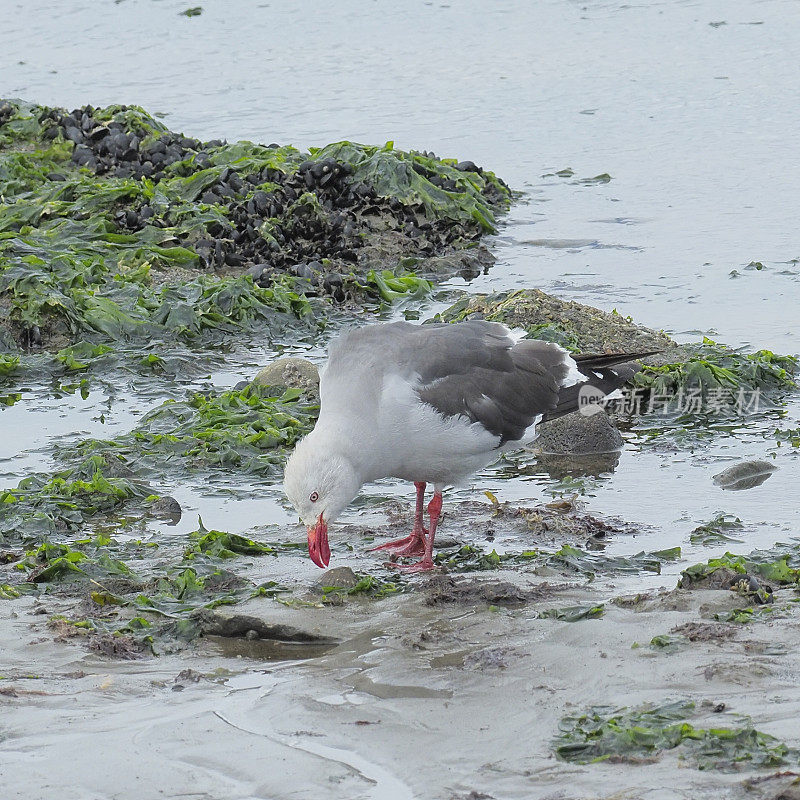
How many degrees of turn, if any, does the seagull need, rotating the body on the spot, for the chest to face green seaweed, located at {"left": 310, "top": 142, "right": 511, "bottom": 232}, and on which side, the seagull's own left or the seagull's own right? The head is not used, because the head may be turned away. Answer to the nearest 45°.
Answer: approximately 90° to the seagull's own right

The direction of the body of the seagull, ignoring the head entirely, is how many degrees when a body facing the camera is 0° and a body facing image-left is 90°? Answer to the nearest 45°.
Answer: approximately 90°

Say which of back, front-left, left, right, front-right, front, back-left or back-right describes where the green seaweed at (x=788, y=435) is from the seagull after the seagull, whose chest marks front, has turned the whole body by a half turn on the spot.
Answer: front-left

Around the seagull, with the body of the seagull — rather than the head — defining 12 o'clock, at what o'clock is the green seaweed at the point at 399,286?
The green seaweed is roughly at 3 o'clock from the seagull.

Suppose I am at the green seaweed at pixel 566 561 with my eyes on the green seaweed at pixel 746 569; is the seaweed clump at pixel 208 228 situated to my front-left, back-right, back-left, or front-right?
back-left

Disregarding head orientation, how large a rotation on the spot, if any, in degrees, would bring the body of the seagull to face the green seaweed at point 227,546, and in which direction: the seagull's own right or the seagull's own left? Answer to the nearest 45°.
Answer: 0° — it already faces it

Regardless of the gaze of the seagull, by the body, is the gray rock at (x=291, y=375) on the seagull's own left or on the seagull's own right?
on the seagull's own right

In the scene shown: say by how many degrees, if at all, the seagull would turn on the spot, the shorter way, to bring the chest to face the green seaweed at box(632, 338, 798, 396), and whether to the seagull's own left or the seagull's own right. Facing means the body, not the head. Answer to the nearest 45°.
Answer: approximately 135° to the seagull's own right

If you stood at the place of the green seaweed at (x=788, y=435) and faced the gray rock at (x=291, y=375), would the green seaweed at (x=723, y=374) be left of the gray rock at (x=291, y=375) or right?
right

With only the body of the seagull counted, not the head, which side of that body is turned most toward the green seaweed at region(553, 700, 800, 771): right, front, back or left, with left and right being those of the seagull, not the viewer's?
left

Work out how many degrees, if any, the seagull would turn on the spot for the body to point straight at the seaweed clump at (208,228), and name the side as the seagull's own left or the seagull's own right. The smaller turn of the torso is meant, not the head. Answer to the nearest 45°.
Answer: approximately 90° to the seagull's own right
